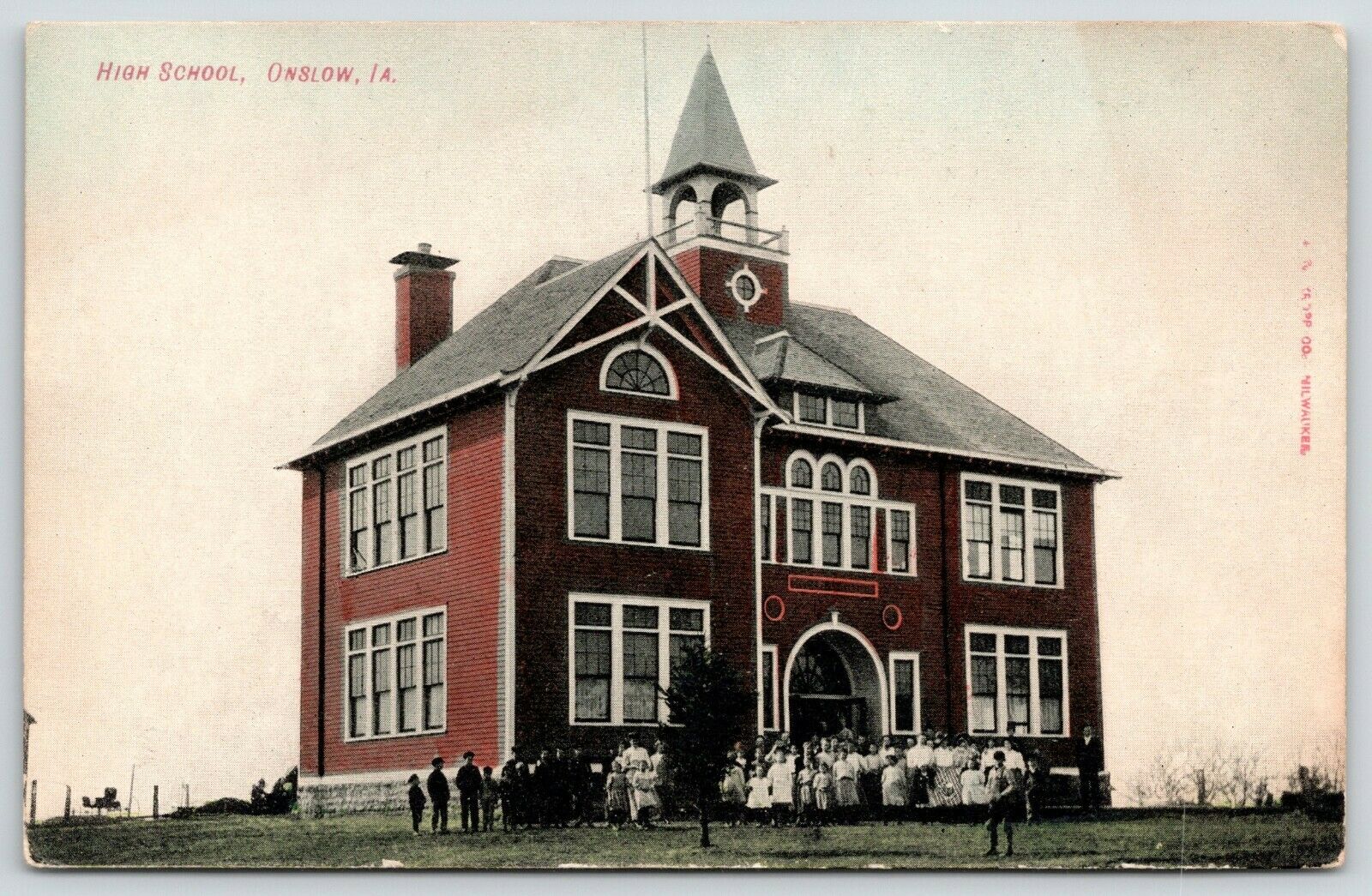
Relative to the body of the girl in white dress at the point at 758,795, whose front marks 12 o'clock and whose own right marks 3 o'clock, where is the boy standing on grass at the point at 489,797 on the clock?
The boy standing on grass is roughly at 2 o'clock from the girl in white dress.

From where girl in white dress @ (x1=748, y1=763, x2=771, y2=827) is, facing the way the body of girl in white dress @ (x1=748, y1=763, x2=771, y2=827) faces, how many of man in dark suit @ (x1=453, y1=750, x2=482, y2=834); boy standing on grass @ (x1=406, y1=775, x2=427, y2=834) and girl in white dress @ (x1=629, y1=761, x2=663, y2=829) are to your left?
0

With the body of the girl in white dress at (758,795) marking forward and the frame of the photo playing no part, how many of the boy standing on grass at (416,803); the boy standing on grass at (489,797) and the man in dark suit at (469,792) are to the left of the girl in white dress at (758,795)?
0

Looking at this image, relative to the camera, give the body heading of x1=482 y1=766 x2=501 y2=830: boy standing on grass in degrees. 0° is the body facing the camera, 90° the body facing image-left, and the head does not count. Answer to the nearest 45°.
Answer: approximately 0°

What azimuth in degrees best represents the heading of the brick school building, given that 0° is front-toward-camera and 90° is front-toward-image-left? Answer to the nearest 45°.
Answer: approximately 315°

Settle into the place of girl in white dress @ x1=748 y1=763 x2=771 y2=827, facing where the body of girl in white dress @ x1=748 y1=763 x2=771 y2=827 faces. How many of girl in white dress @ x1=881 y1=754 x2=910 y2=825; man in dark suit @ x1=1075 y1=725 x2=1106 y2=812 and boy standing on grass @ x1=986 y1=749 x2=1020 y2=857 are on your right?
0

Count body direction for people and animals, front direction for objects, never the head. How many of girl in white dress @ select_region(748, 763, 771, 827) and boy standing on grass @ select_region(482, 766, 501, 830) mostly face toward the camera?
2

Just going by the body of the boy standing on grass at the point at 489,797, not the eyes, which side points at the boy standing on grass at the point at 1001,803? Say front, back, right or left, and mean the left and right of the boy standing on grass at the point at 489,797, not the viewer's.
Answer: left

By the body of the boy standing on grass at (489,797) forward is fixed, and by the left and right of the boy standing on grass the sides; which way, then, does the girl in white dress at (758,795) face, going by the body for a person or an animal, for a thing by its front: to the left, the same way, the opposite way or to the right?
the same way

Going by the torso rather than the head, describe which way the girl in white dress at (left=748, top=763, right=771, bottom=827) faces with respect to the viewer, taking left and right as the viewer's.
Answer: facing the viewer
